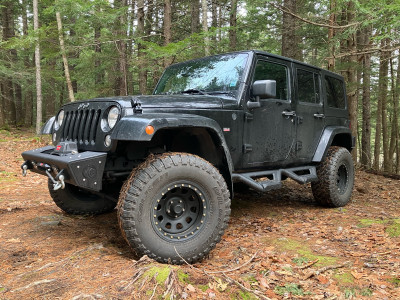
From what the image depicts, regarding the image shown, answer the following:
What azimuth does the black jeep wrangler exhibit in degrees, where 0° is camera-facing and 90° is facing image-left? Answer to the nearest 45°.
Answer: approximately 45°

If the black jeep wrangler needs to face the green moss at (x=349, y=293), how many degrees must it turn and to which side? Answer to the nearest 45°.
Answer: approximately 90° to its left

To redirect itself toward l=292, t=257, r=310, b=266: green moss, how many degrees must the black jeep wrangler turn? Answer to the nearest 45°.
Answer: approximately 90° to its left

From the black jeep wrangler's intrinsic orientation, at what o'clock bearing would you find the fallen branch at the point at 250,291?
The fallen branch is roughly at 10 o'clock from the black jeep wrangler.

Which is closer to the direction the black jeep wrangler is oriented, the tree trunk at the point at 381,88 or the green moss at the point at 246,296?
the green moss

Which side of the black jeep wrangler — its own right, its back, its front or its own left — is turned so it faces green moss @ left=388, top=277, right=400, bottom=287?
left

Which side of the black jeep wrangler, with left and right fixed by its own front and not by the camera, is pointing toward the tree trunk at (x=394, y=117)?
back

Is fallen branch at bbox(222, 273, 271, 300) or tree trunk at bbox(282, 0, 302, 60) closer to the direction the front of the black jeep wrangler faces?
the fallen branch

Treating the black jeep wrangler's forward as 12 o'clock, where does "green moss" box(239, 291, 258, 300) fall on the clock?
The green moss is roughly at 10 o'clock from the black jeep wrangler.
